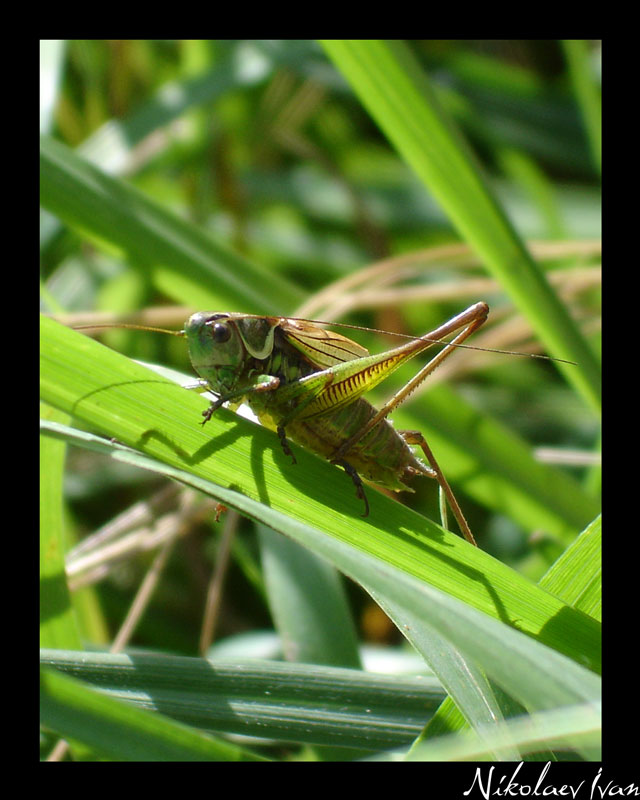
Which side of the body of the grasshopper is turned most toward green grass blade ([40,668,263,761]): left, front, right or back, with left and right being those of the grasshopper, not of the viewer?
left

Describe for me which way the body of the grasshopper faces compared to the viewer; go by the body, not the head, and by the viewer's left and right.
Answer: facing to the left of the viewer
